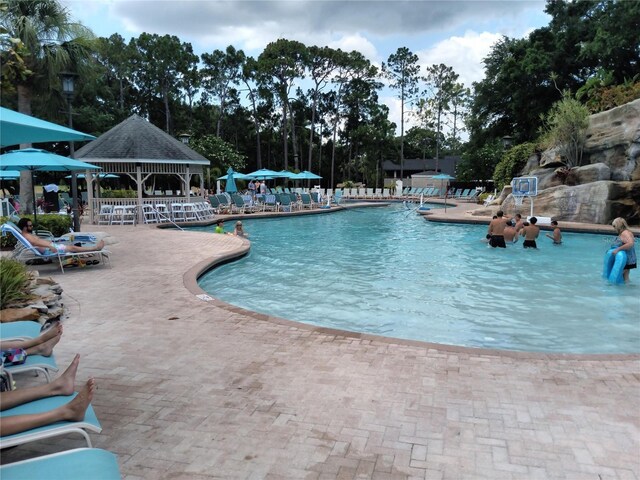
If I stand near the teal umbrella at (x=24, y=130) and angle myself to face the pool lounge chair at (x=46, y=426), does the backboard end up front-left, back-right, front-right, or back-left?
back-left

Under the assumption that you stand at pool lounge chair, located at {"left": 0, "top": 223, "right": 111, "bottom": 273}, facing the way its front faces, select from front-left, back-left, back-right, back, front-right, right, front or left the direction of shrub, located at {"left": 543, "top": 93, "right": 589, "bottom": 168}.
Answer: front

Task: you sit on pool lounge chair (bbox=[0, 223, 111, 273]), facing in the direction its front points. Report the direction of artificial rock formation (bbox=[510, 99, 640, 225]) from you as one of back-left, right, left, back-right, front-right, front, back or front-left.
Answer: front

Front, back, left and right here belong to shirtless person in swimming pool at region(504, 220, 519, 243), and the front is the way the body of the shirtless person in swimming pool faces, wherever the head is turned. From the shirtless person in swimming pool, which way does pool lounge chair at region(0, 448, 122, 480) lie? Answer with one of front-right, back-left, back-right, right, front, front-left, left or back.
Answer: back

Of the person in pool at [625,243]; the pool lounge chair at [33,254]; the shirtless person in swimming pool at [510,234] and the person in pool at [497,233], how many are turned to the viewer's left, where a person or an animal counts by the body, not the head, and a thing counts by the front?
1

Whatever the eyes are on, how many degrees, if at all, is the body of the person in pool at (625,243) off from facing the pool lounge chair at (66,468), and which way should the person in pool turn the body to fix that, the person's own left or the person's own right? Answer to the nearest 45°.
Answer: approximately 90° to the person's own left

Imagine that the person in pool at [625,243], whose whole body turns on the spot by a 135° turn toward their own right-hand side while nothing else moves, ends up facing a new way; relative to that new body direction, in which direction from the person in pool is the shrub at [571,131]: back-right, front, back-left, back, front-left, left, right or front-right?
front-left

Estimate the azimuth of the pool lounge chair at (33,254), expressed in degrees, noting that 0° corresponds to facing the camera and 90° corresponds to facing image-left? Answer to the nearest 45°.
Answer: approximately 270°

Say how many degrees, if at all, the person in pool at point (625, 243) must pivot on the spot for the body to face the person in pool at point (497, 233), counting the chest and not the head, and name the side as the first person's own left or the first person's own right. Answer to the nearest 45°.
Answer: approximately 45° to the first person's own right

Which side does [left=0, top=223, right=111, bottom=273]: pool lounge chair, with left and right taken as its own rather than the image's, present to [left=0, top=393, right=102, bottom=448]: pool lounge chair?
right

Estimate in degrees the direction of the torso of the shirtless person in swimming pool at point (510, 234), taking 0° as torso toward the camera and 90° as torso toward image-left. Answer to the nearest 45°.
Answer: approximately 180°

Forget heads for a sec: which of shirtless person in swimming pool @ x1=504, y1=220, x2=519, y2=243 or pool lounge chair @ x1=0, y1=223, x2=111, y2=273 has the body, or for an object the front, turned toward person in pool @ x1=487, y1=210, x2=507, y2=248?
the pool lounge chair

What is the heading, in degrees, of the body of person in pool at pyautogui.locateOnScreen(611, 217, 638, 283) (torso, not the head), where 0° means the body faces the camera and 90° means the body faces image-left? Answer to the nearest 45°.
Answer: approximately 90°

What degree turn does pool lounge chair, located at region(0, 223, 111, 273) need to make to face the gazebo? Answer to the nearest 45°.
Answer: approximately 90° to its left

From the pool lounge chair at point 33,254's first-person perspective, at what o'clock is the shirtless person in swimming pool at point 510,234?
The shirtless person in swimming pool is roughly at 12 o'clock from the pool lounge chair.

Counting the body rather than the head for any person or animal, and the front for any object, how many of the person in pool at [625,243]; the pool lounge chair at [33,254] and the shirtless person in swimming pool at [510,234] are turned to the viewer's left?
1
